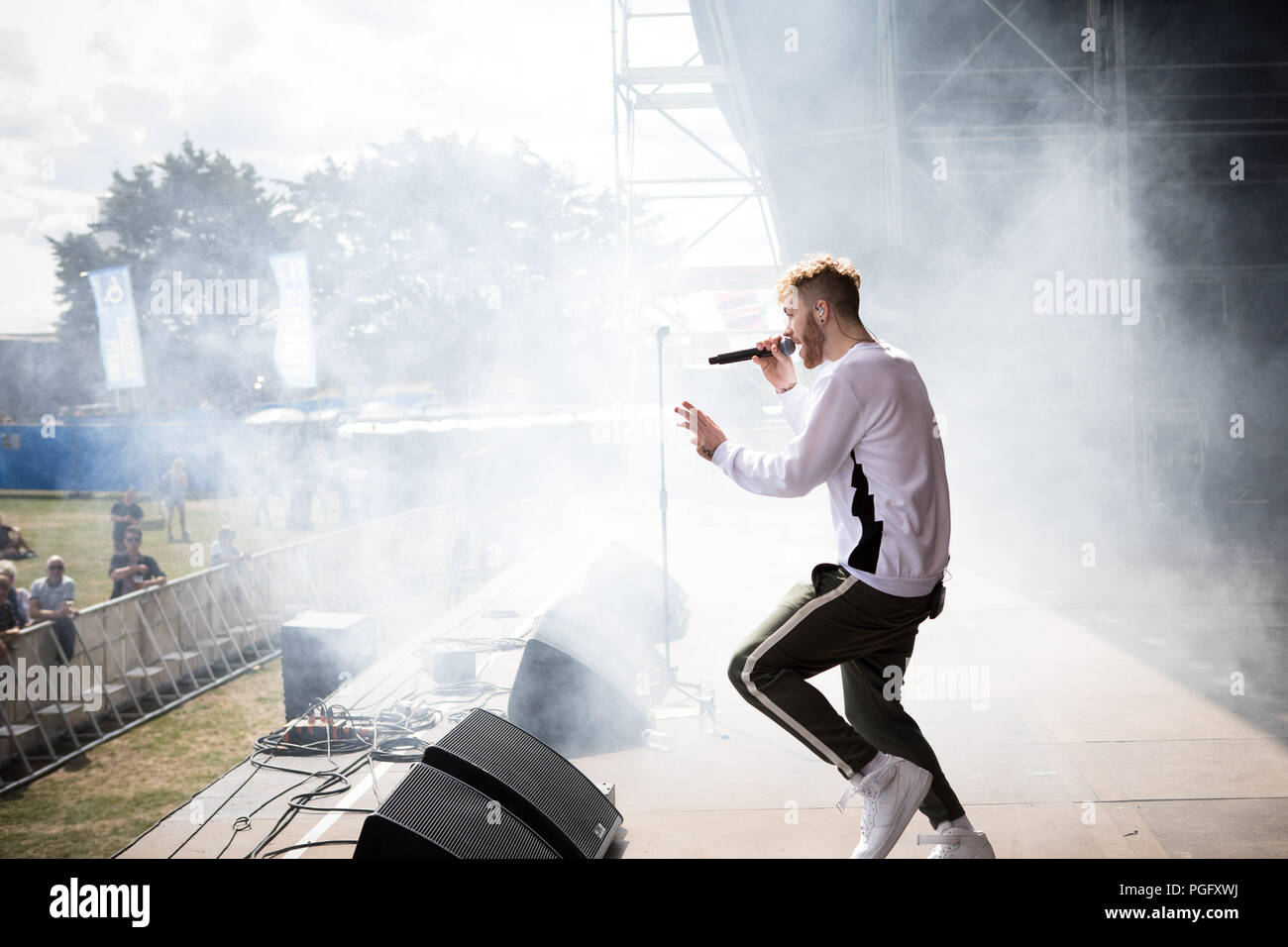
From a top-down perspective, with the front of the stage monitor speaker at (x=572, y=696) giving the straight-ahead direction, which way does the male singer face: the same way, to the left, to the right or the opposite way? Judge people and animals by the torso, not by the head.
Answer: the opposite way

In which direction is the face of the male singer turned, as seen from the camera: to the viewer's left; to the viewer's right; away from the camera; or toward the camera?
to the viewer's left

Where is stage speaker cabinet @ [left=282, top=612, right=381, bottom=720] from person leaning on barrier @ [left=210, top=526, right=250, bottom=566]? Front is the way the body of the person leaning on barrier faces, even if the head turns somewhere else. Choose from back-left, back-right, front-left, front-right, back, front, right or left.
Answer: front-right

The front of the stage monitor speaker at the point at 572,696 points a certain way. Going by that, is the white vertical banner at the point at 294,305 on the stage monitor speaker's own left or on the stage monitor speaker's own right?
on the stage monitor speaker's own left

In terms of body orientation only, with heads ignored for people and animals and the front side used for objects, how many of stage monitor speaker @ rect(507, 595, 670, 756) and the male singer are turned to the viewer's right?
1

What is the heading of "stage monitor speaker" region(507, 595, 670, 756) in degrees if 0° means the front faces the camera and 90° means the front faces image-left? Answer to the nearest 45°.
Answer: approximately 270°

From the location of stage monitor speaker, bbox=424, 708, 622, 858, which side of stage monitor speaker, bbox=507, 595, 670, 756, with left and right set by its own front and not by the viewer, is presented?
right

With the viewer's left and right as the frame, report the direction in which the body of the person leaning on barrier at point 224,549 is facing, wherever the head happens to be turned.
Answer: facing the viewer and to the right of the viewer

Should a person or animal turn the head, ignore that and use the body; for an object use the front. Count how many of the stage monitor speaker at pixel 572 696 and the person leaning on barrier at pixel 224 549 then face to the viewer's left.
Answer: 0

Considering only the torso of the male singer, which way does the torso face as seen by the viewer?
to the viewer's left

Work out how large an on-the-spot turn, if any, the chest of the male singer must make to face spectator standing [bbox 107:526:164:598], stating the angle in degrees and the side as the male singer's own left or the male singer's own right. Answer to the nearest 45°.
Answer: approximately 45° to the male singer's own right

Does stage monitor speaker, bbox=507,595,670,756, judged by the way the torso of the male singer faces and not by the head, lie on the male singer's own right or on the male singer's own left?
on the male singer's own right

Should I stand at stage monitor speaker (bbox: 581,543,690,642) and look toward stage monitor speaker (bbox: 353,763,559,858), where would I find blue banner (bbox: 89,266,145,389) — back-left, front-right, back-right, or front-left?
back-right
